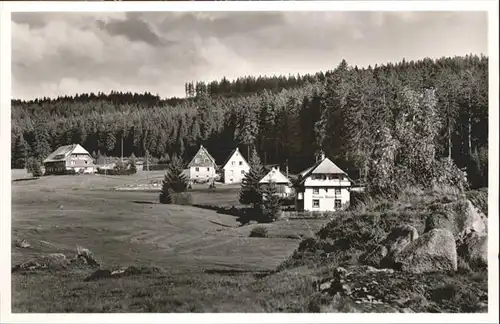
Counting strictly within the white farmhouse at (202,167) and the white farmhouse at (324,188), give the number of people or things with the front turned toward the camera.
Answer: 2

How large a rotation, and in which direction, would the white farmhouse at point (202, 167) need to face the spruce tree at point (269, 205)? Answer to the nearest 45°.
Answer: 0° — it already faces it

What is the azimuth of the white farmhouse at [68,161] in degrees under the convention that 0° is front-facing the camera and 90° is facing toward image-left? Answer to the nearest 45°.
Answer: approximately 315°

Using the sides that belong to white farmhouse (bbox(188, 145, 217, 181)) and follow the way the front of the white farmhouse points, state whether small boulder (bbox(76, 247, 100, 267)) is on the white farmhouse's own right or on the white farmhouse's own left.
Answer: on the white farmhouse's own right
